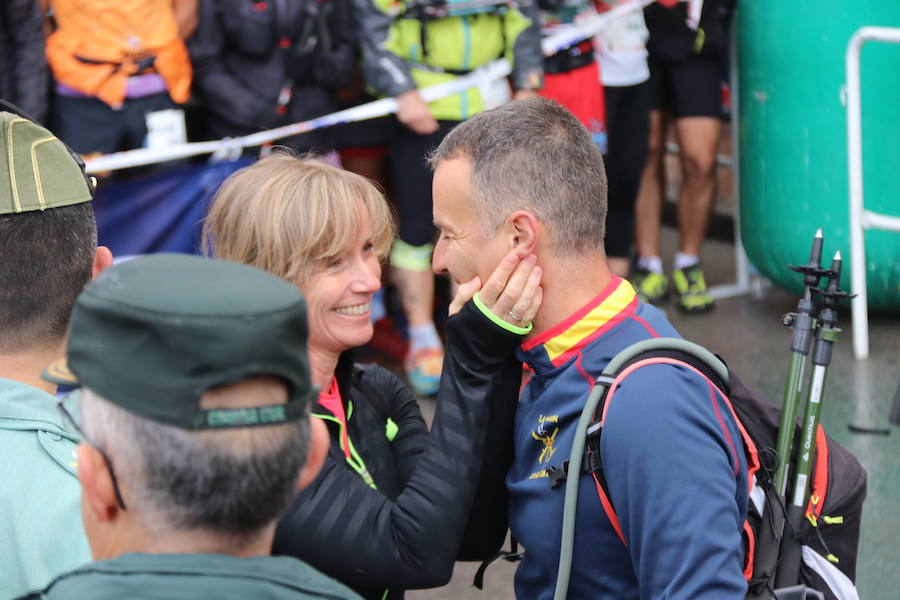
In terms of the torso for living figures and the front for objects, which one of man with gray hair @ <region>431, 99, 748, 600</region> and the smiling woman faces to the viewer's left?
the man with gray hair

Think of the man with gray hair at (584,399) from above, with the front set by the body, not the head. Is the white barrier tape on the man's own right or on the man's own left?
on the man's own right

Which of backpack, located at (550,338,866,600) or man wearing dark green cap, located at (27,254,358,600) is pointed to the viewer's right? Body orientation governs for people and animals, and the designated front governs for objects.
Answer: the backpack

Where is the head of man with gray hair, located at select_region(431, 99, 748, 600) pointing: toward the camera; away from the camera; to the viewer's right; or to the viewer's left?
to the viewer's left

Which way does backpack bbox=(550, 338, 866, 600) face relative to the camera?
to the viewer's right

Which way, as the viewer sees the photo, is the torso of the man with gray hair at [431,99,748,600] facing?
to the viewer's left

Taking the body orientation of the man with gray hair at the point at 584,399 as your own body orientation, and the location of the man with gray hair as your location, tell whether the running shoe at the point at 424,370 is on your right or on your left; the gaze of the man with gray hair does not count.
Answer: on your right

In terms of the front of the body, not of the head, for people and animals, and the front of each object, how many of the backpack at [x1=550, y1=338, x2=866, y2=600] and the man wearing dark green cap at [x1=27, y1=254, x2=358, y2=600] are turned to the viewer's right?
1

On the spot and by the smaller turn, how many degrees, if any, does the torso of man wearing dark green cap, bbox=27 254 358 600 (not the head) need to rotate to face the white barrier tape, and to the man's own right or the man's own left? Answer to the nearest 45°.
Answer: approximately 45° to the man's own right

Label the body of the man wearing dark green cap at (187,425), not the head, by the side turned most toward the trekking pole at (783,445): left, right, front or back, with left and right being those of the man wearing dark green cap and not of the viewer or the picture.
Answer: right

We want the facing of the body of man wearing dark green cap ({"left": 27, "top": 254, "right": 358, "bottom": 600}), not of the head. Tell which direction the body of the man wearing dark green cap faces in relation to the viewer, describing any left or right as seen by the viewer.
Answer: facing away from the viewer and to the left of the viewer

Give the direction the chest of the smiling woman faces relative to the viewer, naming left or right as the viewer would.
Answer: facing the viewer and to the right of the viewer
